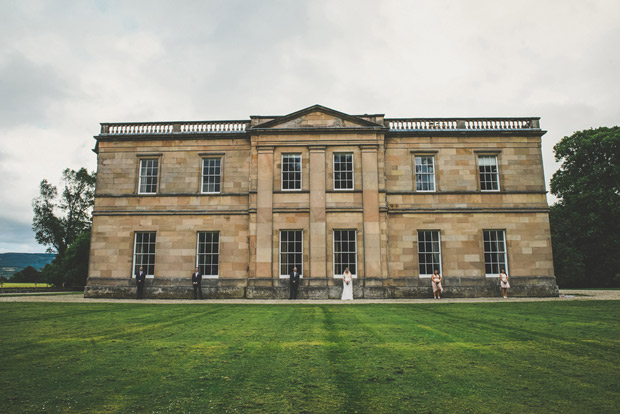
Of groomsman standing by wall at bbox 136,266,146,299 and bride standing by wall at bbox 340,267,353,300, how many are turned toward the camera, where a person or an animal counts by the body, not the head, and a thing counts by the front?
2

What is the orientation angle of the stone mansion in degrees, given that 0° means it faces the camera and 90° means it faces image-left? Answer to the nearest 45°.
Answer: approximately 0°

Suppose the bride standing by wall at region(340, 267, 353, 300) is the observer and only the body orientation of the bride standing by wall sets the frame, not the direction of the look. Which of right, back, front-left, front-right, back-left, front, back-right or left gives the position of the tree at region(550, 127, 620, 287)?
back-left

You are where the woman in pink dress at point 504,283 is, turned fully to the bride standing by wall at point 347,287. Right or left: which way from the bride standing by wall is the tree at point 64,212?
right

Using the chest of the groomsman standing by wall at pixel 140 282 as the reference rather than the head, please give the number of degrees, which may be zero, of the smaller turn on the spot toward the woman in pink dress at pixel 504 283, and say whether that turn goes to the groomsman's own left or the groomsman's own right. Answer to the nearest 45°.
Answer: approximately 45° to the groomsman's own left

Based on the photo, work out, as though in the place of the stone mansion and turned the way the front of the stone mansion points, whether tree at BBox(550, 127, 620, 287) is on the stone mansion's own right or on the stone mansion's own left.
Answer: on the stone mansion's own left

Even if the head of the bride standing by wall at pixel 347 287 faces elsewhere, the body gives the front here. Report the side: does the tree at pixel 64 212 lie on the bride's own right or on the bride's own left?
on the bride's own right

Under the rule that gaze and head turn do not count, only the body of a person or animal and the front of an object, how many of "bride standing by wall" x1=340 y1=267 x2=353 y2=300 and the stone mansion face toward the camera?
2
